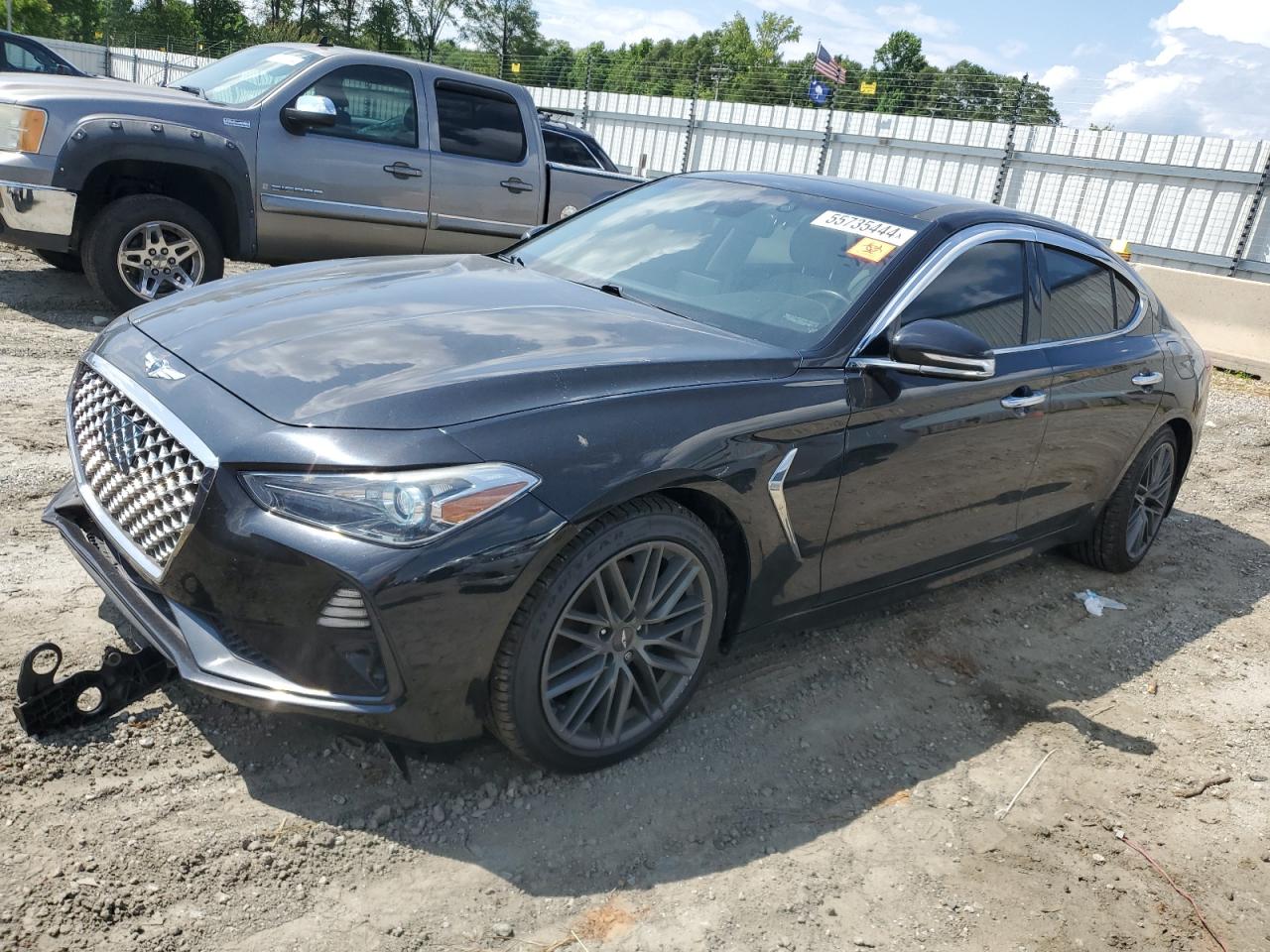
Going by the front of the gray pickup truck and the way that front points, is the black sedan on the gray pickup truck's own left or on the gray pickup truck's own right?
on the gray pickup truck's own left

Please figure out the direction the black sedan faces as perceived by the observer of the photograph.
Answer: facing the viewer and to the left of the viewer

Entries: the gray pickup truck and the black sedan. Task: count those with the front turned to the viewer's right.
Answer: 0

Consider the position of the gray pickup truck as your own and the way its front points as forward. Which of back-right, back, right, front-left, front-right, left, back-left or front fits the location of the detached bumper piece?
front-left

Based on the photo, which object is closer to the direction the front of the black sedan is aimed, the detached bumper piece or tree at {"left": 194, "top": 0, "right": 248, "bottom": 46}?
the detached bumper piece

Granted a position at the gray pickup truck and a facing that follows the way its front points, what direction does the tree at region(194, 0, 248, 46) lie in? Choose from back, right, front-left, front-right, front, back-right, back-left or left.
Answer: back-right

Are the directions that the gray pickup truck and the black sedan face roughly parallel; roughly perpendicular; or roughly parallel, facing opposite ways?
roughly parallel

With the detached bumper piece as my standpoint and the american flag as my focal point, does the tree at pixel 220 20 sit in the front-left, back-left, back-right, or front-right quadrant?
front-left

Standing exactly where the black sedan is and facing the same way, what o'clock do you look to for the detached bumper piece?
The detached bumper piece is roughly at 1 o'clock from the black sedan.

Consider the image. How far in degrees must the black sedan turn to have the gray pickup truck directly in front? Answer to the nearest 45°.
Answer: approximately 90° to its right
